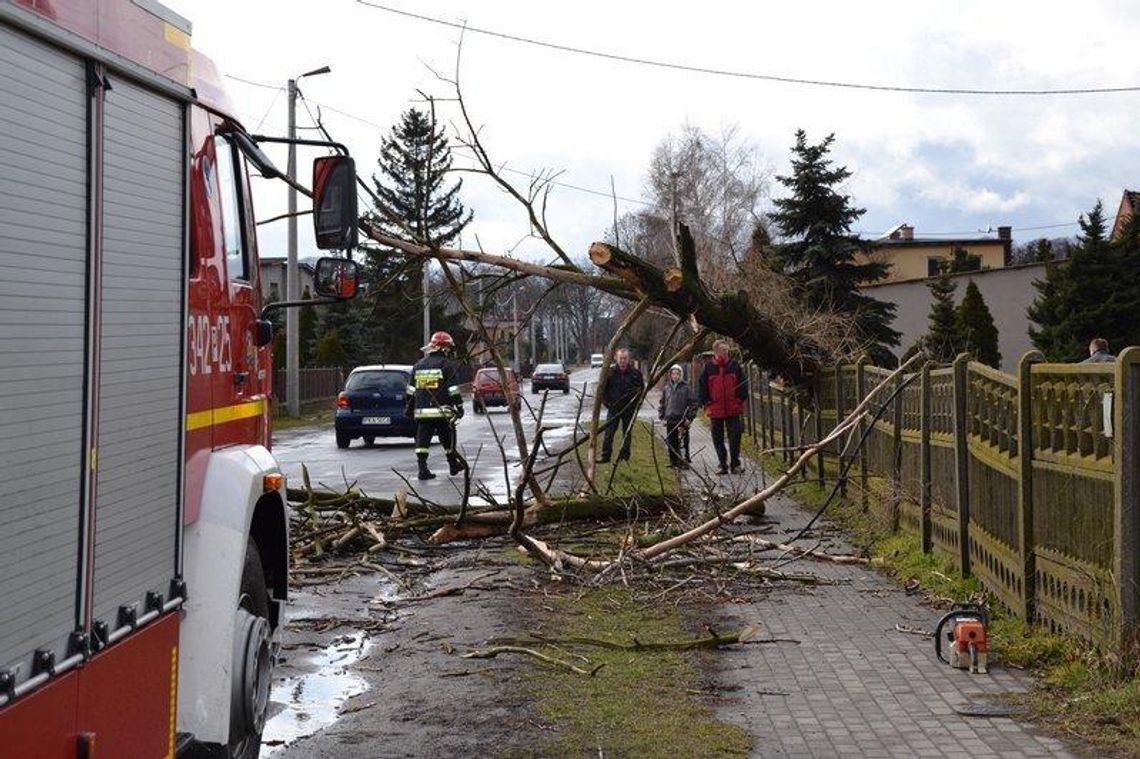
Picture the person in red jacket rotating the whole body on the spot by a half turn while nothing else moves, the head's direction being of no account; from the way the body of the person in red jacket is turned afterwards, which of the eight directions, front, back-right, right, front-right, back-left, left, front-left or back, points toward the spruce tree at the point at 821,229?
front

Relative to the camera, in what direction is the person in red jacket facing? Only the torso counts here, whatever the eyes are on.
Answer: toward the camera

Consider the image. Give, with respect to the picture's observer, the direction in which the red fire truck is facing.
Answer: facing away from the viewer and to the right of the viewer

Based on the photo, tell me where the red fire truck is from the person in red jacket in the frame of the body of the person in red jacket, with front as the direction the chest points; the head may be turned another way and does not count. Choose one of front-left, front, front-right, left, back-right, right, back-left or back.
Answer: front

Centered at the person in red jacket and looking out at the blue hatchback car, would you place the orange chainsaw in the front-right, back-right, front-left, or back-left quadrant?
back-left

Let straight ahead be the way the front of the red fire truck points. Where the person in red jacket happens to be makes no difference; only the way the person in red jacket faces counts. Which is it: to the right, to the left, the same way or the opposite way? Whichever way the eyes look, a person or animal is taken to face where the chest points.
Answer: the opposite way

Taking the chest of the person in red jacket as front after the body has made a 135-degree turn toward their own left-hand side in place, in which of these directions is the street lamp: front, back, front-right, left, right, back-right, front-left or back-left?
left
